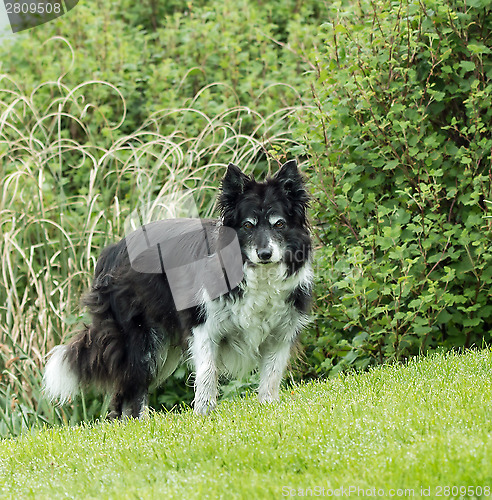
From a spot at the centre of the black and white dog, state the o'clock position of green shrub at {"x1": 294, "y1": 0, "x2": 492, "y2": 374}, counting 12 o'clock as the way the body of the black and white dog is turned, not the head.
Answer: The green shrub is roughly at 10 o'clock from the black and white dog.
